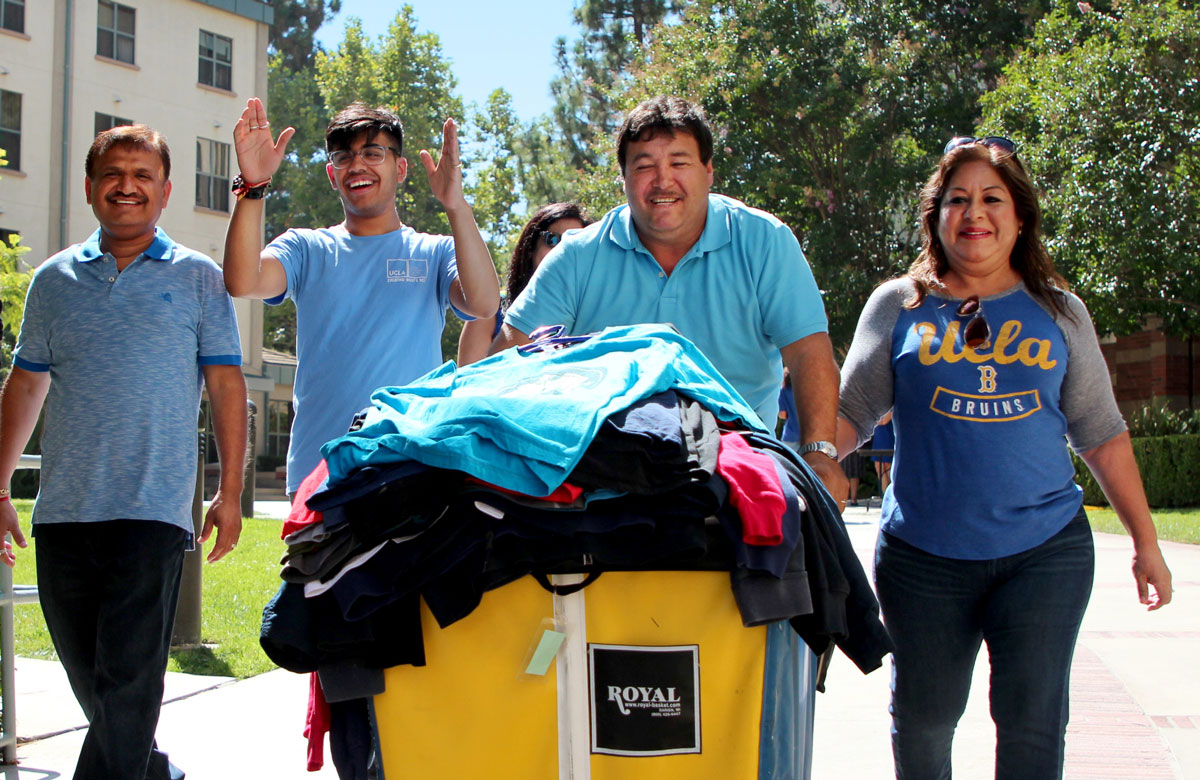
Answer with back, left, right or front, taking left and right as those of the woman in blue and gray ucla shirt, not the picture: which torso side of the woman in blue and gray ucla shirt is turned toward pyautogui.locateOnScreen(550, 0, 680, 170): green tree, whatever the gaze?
back

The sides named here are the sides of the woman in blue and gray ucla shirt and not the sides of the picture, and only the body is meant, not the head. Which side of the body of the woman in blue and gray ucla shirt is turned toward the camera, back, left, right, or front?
front

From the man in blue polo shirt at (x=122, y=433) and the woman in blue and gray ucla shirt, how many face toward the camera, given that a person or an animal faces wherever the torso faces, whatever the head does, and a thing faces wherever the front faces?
2

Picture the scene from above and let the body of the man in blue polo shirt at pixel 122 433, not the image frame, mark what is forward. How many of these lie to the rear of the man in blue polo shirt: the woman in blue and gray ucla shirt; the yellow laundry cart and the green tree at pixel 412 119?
1

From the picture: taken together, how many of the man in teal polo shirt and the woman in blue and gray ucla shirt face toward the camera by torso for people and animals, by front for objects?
2

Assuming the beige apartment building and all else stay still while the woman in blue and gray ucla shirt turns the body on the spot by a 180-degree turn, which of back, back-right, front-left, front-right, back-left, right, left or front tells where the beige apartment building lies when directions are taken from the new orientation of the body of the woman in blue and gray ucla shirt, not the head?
front-left

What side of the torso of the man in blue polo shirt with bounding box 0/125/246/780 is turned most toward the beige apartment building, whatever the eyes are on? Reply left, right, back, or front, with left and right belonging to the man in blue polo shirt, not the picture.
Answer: back

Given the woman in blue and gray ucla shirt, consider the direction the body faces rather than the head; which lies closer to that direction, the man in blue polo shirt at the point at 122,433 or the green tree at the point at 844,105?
the man in blue polo shirt

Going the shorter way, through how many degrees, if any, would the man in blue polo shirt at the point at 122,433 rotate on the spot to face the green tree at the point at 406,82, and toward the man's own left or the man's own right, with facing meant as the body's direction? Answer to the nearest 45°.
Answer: approximately 180°

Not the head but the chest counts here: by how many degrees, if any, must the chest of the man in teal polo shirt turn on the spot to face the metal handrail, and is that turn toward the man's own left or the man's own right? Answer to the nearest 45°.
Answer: approximately 90° to the man's own right

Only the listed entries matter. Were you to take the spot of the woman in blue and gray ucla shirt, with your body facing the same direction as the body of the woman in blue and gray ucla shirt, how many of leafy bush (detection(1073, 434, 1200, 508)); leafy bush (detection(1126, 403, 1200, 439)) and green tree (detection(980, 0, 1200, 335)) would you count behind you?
3

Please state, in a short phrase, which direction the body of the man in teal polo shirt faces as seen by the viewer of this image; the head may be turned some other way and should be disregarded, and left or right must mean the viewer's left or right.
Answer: facing the viewer
